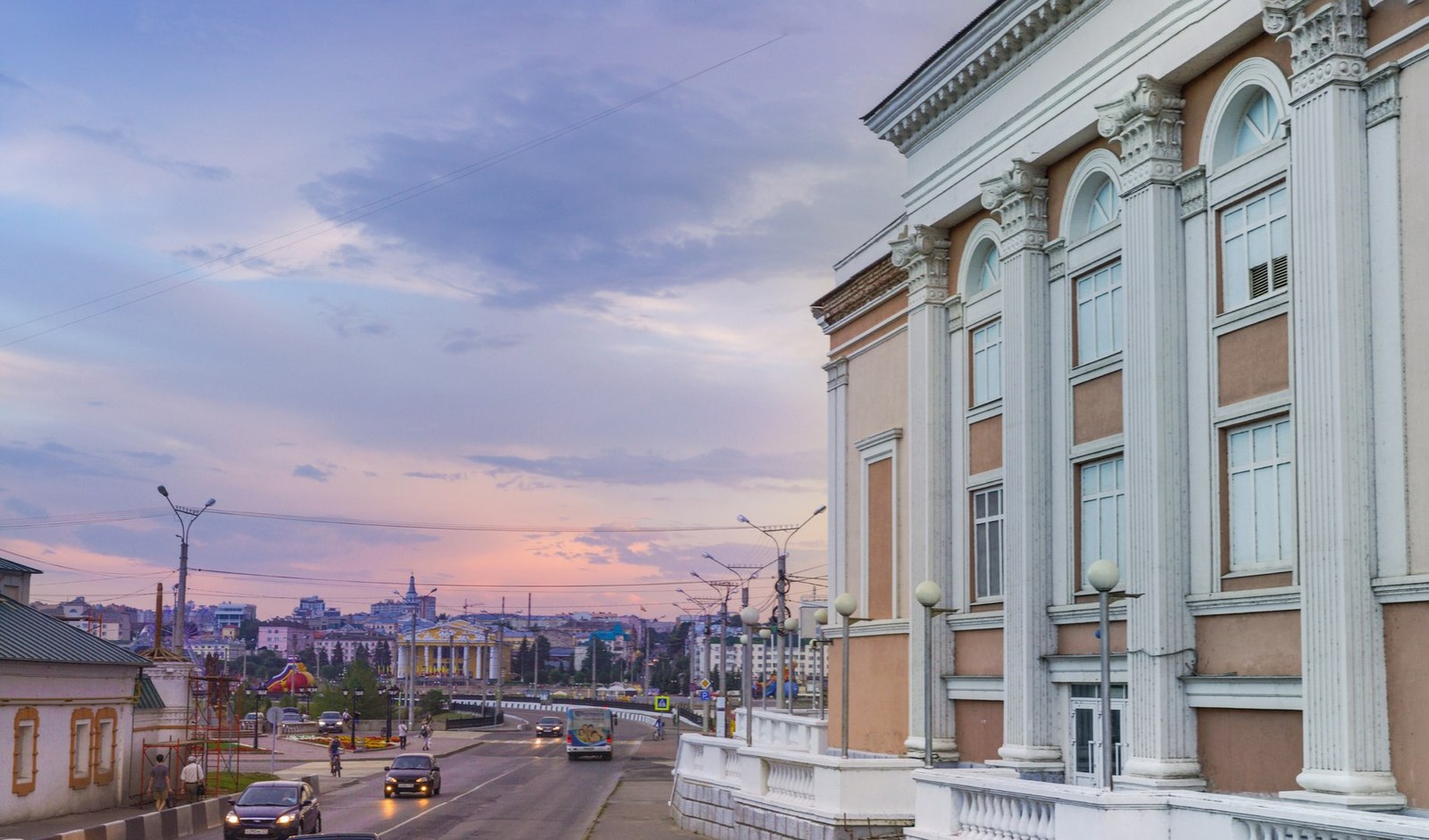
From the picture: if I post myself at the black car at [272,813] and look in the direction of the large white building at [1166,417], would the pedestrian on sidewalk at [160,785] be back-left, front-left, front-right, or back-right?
back-left

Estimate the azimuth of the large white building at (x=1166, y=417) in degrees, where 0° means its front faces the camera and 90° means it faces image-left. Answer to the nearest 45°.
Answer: approximately 45°
